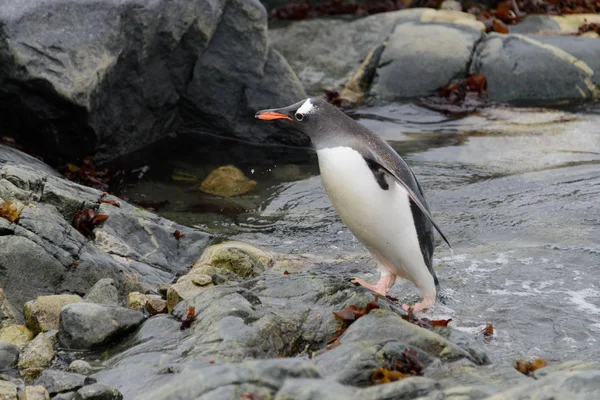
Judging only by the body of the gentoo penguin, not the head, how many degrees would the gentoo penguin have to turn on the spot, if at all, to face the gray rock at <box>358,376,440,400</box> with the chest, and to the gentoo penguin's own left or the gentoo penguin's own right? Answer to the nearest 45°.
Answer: approximately 90° to the gentoo penguin's own left

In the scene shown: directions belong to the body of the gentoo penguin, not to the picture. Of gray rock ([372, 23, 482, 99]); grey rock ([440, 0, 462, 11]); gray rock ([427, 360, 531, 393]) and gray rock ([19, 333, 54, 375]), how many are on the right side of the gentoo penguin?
2

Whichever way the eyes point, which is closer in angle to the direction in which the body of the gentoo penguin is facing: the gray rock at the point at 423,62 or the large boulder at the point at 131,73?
the large boulder

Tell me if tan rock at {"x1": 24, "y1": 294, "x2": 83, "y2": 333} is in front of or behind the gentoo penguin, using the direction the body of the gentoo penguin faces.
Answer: in front

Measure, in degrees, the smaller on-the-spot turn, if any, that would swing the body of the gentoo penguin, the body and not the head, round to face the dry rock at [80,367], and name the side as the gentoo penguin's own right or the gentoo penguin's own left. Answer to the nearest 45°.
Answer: approximately 45° to the gentoo penguin's own left

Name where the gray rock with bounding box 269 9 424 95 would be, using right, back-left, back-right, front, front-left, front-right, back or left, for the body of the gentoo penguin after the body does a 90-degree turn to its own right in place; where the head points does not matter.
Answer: front

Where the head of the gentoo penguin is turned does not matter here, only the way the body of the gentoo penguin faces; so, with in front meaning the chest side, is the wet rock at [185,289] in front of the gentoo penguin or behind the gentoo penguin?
in front

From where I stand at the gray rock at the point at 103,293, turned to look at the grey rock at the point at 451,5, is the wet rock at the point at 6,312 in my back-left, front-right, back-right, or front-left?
back-left

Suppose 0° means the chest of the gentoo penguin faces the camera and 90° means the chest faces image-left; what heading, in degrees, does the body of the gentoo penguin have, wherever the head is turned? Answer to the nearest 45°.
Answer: approximately 90°

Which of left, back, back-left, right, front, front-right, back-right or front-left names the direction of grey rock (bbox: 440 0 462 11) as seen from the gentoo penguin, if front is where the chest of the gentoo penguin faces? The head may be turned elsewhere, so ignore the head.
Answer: right

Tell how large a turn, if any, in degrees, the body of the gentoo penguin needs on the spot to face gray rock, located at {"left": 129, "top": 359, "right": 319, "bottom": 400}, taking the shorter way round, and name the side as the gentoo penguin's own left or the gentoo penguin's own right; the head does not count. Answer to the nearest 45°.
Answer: approximately 90° to the gentoo penguin's own left

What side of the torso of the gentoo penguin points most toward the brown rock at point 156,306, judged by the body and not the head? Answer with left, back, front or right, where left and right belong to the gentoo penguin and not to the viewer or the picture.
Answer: front

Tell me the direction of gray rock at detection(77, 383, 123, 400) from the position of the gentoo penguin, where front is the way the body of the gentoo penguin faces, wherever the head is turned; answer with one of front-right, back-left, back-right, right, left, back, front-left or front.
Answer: front-left

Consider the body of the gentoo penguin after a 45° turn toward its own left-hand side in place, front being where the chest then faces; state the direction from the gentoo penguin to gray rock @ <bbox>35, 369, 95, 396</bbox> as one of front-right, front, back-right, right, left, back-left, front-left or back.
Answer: front

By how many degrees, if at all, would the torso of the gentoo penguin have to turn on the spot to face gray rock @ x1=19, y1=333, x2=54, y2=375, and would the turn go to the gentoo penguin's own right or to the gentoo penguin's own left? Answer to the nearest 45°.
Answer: approximately 45° to the gentoo penguin's own left

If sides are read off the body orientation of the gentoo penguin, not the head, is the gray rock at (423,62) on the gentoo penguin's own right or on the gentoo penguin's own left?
on the gentoo penguin's own right

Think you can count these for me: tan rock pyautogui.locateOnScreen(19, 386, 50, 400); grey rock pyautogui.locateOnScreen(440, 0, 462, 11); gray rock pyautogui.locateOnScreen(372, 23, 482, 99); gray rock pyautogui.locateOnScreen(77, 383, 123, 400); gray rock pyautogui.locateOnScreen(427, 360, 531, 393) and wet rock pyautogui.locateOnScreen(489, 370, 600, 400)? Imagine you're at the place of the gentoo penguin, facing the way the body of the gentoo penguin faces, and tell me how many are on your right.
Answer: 2
